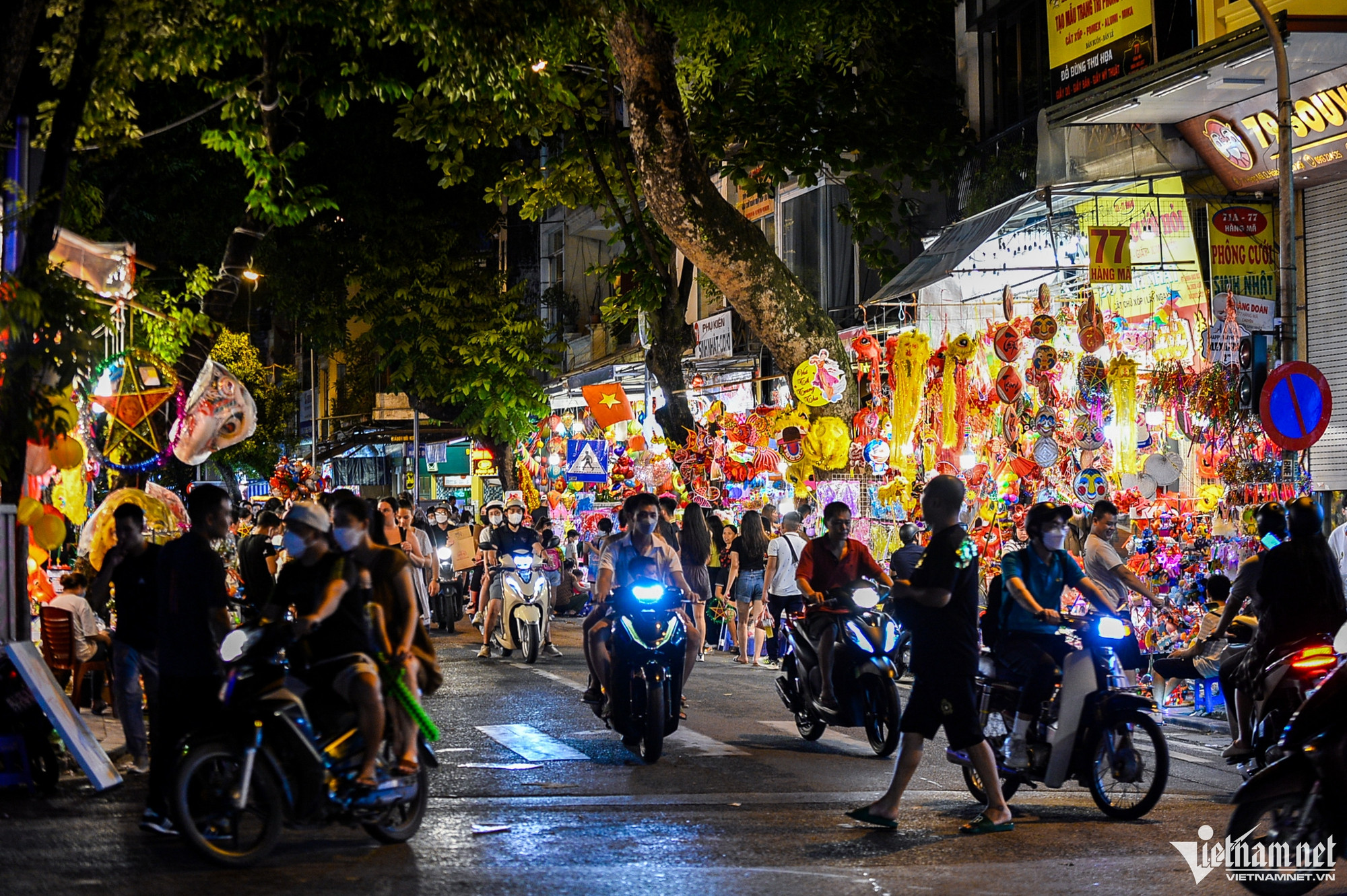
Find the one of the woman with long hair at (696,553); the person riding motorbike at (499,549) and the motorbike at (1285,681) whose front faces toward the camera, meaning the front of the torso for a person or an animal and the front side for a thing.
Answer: the person riding motorbike

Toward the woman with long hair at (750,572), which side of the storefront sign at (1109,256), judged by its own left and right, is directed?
right

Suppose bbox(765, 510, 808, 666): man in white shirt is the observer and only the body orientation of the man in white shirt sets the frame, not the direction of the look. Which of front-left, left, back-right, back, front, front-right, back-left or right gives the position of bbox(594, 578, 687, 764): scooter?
back

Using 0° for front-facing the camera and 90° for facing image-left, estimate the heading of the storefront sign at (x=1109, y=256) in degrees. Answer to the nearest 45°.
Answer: approximately 0°

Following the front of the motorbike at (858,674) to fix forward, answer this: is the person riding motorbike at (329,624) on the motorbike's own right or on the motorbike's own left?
on the motorbike's own right

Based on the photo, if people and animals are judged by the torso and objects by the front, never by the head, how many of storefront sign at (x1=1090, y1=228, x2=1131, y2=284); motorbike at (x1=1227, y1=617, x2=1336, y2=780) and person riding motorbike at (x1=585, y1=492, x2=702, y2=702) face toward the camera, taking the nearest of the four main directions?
2

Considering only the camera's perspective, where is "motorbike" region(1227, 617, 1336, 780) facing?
facing away from the viewer and to the left of the viewer

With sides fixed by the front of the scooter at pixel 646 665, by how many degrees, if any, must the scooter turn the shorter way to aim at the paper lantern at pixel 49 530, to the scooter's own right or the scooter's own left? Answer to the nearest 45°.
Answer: approximately 90° to the scooter's own right

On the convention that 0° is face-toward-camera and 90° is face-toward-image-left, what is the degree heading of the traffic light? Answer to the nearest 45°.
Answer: approximately 45°

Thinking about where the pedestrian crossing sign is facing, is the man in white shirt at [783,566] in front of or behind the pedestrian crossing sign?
in front

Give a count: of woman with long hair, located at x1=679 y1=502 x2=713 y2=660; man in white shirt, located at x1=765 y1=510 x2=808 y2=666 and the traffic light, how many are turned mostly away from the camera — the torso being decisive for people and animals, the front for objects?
2

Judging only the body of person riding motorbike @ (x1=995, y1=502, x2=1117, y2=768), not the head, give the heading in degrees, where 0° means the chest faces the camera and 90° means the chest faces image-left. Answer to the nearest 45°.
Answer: approximately 315°

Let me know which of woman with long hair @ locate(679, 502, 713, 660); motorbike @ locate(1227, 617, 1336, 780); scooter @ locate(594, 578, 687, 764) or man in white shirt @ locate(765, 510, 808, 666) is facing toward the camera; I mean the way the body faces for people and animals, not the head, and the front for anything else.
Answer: the scooter

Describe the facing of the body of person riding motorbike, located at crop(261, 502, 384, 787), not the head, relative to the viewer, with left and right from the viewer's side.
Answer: facing the viewer and to the left of the viewer

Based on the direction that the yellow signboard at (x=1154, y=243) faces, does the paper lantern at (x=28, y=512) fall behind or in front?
in front

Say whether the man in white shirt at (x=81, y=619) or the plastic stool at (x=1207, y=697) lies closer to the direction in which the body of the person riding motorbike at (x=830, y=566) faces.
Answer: the plastic stool
